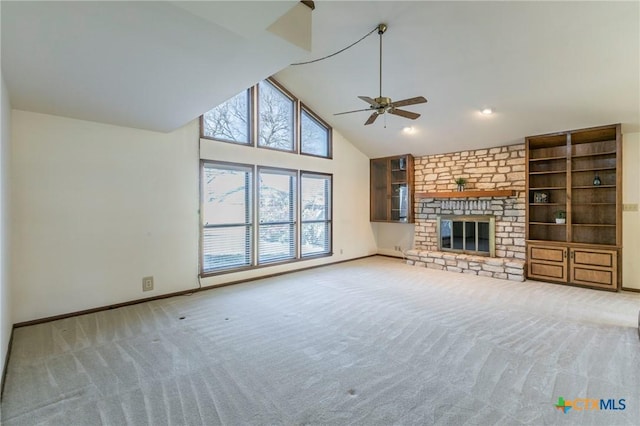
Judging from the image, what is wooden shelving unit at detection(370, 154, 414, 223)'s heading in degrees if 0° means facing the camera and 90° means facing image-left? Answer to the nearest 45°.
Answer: approximately 45°

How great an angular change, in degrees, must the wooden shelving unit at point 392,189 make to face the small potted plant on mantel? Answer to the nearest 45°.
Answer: approximately 90° to its left

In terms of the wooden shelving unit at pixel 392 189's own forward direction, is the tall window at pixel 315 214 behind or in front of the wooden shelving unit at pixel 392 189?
in front
